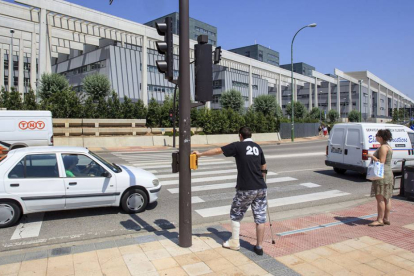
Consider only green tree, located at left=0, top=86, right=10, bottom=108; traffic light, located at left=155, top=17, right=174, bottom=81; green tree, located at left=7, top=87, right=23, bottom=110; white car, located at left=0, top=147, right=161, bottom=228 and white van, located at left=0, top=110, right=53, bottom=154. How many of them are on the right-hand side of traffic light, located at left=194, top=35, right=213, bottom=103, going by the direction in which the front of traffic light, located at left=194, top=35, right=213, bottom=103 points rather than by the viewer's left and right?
0

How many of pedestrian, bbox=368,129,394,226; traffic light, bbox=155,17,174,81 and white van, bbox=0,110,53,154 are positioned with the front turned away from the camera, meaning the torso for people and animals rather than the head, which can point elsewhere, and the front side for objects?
0

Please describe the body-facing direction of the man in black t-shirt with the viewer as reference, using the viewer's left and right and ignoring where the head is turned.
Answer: facing away from the viewer and to the left of the viewer

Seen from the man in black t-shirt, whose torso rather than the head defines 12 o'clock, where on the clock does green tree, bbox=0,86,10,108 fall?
The green tree is roughly at 12 o'clock from the man in black t-shirt.

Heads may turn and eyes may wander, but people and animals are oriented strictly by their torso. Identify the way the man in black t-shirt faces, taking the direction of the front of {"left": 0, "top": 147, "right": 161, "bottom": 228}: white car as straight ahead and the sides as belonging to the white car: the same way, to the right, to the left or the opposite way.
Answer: to the left

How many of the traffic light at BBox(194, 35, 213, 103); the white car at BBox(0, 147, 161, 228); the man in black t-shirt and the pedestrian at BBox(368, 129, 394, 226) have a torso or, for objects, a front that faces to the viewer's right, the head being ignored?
1

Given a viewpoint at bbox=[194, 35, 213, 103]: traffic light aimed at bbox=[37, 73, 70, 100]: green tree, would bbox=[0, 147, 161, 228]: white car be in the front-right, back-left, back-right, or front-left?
front-left

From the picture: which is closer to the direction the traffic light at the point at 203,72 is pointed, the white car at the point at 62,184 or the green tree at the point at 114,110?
the green tree

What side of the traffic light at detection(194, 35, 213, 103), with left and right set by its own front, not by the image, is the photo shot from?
back

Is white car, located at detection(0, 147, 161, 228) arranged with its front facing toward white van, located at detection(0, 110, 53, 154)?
no

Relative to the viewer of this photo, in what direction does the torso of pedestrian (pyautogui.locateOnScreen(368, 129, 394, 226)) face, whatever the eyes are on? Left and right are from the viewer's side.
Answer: facing to the left of the viewer

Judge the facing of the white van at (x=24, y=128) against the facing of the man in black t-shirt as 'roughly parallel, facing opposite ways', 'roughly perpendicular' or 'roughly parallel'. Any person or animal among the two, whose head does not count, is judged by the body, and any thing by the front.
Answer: roughly perpendicular

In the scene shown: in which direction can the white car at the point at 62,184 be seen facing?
to the viewer's right

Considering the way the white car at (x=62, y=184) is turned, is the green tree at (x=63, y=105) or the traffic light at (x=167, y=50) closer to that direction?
the traffic light

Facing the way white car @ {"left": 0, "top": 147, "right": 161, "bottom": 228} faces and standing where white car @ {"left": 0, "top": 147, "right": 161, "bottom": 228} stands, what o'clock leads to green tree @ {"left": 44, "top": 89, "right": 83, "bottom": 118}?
The green tree is roughly at 9 o'clock from the white car.

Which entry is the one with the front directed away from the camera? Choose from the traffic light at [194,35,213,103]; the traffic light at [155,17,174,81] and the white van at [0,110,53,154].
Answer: the traffic light at [194,35,213,103]

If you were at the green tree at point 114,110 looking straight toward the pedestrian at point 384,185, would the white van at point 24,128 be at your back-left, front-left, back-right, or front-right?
front-right
